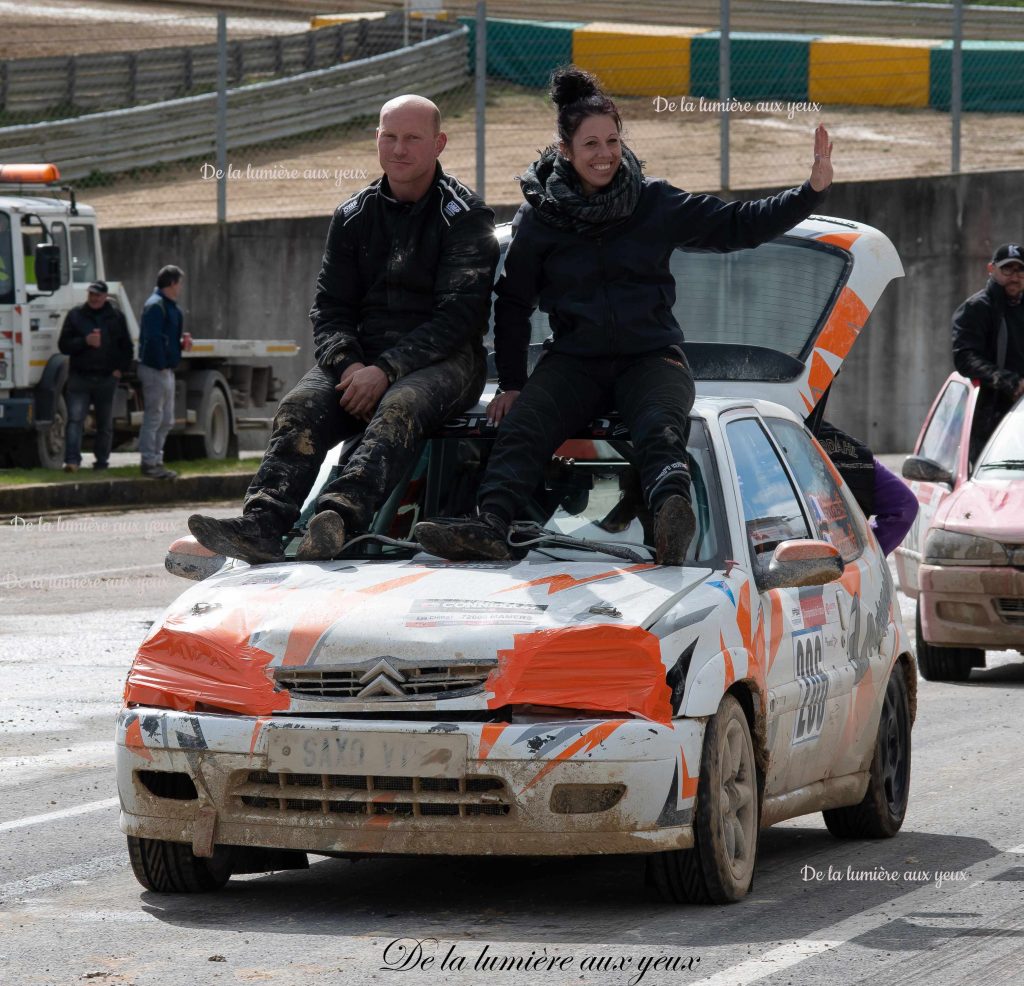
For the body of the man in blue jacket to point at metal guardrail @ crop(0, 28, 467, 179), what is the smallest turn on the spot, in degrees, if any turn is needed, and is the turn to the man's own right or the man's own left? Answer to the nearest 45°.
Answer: approximately 90° to the man's own left

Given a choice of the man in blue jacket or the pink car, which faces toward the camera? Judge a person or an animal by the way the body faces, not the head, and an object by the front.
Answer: the pink car

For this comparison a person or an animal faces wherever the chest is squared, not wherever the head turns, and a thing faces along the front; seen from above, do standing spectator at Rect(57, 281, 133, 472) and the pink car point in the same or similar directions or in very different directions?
same or similar directions

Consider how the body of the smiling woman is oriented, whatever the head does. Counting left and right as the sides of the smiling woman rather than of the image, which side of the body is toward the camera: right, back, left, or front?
front

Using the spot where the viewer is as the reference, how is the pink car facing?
facing the viewer

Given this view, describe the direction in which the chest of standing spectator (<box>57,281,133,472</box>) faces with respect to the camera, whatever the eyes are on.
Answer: toward the camera

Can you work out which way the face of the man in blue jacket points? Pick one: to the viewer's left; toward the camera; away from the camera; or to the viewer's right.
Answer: to the viewer's right

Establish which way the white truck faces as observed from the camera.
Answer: facing the viewer and to the left of the viewer

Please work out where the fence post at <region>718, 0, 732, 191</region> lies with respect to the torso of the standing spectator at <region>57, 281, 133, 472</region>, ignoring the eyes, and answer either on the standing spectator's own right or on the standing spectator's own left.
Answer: on the standing spectator's own left

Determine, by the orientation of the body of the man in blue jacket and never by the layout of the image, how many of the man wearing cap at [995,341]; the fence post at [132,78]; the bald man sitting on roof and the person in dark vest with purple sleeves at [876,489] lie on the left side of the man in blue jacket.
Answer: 1

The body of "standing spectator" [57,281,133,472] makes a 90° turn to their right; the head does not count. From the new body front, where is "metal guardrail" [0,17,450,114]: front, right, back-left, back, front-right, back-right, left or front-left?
right

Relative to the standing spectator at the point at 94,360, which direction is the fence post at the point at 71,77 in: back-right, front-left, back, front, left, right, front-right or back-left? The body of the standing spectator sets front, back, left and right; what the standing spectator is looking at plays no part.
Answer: back

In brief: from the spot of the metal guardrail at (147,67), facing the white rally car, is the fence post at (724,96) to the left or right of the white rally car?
left

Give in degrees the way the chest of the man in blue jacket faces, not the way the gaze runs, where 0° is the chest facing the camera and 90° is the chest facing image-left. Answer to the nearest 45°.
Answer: approximately 270°
